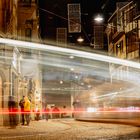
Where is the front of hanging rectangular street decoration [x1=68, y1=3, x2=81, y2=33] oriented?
toward the camera
